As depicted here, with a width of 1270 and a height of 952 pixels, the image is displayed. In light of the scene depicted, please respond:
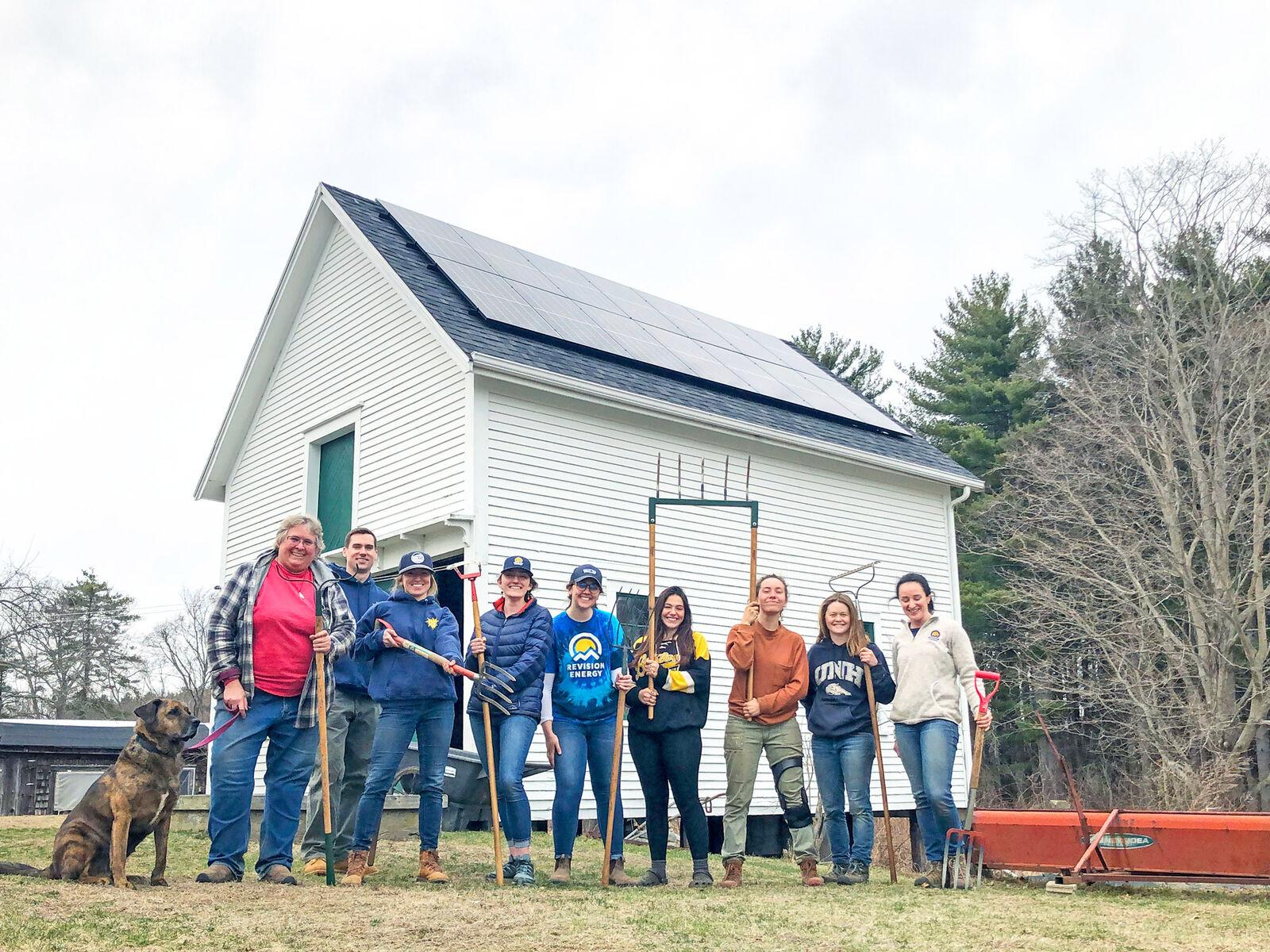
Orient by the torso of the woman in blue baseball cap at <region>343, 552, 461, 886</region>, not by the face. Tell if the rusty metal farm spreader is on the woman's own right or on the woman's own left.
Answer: on the woman's own left

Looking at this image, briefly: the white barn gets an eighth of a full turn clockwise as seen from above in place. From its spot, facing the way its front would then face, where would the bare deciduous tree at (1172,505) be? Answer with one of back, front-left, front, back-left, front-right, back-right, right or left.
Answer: back-right

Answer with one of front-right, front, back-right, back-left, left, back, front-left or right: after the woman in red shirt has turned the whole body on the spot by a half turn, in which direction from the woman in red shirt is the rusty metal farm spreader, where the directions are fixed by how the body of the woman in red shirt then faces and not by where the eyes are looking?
right

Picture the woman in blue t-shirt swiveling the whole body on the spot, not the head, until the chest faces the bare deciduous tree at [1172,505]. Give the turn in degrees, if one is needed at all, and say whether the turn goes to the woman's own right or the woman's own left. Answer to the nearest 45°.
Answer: approximately 135° to the woman's own left

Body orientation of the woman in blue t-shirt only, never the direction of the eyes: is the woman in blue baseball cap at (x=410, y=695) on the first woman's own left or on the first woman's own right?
on the first woman's own right

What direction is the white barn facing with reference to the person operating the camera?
facing the viewer and to the left of the viewer

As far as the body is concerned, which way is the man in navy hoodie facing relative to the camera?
toward the camera

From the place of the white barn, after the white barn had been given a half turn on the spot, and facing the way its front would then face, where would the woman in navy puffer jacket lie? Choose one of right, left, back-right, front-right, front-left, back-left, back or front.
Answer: back-right

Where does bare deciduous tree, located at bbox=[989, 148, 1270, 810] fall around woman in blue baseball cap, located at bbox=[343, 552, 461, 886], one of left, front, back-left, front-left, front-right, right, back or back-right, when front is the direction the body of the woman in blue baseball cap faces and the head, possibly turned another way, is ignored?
back-left

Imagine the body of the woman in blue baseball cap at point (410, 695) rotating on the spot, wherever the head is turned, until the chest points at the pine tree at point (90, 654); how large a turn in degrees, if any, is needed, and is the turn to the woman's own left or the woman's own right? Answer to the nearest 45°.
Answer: approximately 180°

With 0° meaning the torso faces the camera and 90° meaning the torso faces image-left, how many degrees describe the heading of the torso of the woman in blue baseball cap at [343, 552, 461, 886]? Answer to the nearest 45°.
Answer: approximately 0°

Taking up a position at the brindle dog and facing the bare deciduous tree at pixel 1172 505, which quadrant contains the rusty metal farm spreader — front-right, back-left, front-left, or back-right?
front-right

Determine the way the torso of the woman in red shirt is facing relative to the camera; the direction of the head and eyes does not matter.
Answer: toward the camera

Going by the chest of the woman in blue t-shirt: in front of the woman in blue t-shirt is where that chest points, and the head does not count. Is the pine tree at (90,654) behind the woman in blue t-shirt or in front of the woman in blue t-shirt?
behind

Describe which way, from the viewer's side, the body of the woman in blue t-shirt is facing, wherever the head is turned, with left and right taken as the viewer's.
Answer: facing the viewer
